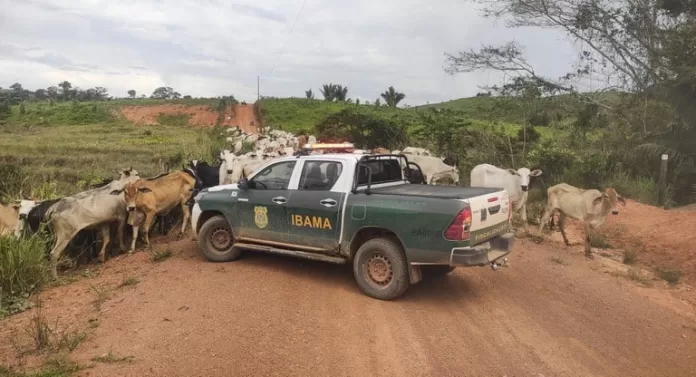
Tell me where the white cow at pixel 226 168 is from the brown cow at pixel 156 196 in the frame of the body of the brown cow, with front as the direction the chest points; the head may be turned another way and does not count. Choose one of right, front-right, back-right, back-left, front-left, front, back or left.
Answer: back

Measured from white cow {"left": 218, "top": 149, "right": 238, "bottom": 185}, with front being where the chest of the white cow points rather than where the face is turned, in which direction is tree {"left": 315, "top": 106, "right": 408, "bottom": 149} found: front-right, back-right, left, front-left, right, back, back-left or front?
back-left

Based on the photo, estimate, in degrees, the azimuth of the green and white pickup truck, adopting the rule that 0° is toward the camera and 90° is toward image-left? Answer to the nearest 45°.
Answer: approximately 135°

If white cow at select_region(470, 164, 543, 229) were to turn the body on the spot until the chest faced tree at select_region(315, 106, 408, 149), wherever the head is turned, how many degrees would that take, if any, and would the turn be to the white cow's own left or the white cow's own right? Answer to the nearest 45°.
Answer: approximately 180°

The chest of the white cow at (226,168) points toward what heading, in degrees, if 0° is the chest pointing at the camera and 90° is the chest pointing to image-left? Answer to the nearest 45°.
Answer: approximately 0°
